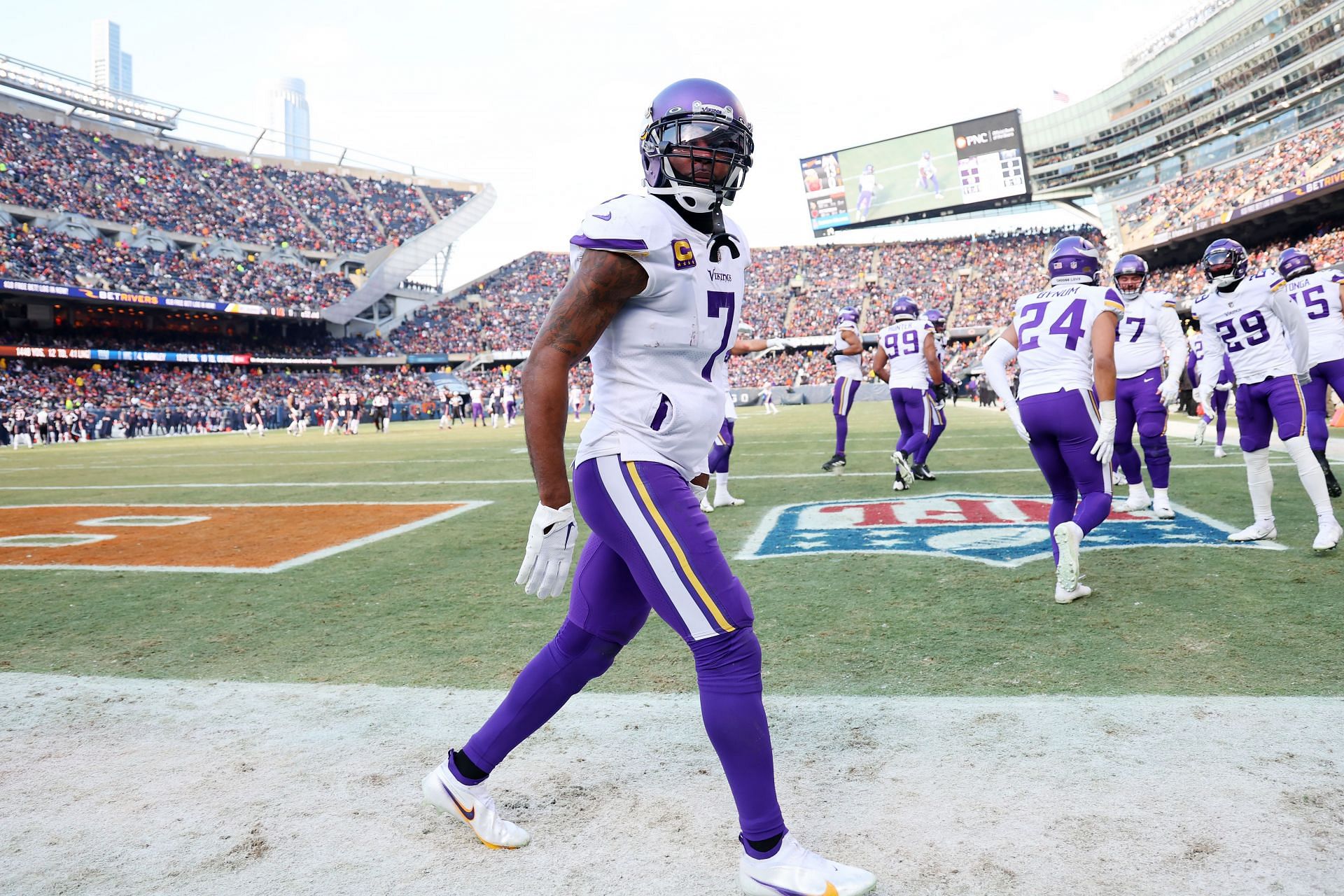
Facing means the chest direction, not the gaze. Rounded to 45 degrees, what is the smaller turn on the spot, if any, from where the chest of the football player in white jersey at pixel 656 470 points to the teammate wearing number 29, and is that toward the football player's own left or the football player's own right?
approximately 90° to the football player's own left

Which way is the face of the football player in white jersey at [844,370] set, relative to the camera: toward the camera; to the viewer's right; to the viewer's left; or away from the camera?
to the viewer's left

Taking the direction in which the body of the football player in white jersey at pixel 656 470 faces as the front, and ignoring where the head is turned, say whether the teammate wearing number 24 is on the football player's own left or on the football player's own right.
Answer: on the football player's own left

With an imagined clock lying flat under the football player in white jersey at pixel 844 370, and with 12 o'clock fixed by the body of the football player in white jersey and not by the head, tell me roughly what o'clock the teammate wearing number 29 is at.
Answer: The teammate wearing number 29 is roughly at 8 o'clock from the football player in white jersey.

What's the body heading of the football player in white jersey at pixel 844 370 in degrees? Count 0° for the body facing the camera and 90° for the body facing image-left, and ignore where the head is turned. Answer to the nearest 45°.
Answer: approximately 90°

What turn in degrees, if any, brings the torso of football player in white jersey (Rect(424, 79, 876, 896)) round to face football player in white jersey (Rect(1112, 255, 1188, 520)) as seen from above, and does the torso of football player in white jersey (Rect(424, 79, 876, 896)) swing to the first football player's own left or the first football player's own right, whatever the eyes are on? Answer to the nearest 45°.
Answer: approximately 90° to the first football player's own left

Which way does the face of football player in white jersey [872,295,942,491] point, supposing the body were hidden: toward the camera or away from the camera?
away from the camera

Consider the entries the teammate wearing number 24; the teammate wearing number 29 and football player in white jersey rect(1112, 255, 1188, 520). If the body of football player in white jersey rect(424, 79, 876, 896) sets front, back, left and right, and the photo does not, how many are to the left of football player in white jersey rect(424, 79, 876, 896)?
3

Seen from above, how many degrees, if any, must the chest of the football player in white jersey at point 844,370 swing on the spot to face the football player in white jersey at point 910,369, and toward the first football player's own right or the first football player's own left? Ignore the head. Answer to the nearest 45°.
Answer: approximately 135° to the first football player's own left

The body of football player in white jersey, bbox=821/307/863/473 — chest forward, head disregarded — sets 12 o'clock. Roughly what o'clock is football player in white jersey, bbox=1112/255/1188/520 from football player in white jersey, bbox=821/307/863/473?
football player in white jersey, bbox=1112/255/1188/520 is roughly at 8 o'clock from football player in white jersey, bbox=821/307/863/473.
